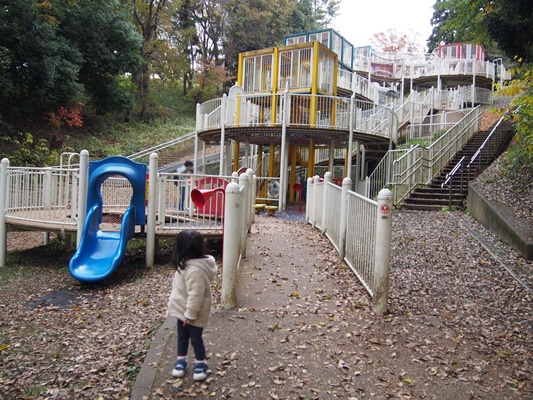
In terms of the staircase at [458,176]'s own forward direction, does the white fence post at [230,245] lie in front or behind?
in front

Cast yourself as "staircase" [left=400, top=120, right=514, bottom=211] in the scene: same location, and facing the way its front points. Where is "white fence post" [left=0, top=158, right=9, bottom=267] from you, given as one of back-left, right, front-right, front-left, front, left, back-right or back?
front

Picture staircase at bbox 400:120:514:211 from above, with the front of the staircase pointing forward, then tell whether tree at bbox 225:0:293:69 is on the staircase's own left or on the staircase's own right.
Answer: on the staircase's own right

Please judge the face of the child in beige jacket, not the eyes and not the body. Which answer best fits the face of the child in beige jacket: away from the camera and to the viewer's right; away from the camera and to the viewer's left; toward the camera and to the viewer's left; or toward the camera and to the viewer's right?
away from the camera and to the viewer's left

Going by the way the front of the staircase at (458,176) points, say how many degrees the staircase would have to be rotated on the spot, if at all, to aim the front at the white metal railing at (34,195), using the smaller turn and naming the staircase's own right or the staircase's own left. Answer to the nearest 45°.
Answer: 0° — it already faces it

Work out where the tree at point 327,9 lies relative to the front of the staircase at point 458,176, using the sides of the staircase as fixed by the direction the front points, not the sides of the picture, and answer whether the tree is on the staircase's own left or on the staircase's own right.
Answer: on the staircase's own right

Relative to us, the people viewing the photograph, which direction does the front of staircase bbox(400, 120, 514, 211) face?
facing the viewer and to the left of the viewer
